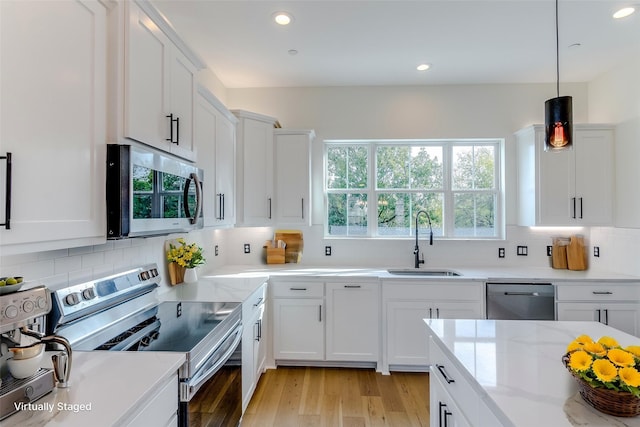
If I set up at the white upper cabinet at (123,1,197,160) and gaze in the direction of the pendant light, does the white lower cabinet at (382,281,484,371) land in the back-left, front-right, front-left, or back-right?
front-left

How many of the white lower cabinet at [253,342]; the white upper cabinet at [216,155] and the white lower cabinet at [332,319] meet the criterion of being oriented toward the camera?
1

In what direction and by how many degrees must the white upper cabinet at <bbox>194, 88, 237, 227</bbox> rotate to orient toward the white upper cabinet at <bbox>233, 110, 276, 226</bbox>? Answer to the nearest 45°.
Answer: approximately 45° to its left

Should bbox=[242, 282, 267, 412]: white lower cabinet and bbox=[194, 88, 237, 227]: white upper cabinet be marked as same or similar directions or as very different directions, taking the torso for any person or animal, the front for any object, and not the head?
same or similar directions

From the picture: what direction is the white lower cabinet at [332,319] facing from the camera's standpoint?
toward the camera

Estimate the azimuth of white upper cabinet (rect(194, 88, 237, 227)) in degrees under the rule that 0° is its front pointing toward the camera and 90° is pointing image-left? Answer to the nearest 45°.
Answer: approximately 270°

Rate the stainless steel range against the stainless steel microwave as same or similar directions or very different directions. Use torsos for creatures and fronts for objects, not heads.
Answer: same or similar directions

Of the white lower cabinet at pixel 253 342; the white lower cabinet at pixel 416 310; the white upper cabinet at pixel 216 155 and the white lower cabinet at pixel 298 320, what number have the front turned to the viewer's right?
2

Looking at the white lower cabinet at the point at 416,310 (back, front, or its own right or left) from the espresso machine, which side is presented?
front

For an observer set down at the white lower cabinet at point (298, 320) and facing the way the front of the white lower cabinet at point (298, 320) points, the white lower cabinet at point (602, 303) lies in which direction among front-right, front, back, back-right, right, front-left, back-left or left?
left

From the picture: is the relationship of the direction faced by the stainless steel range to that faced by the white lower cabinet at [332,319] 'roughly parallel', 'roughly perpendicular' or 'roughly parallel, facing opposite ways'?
roughly perpendicular

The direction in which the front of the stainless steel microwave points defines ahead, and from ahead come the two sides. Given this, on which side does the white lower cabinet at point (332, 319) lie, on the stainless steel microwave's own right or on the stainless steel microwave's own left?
on the stainless steel microwave's own left

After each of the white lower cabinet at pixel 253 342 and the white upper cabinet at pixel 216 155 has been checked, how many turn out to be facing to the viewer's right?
2

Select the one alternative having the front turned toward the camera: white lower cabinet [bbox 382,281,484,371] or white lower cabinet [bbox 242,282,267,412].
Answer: white lower cabinet [bbox 382,281,484,371]

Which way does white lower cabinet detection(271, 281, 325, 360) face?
toward the camera
